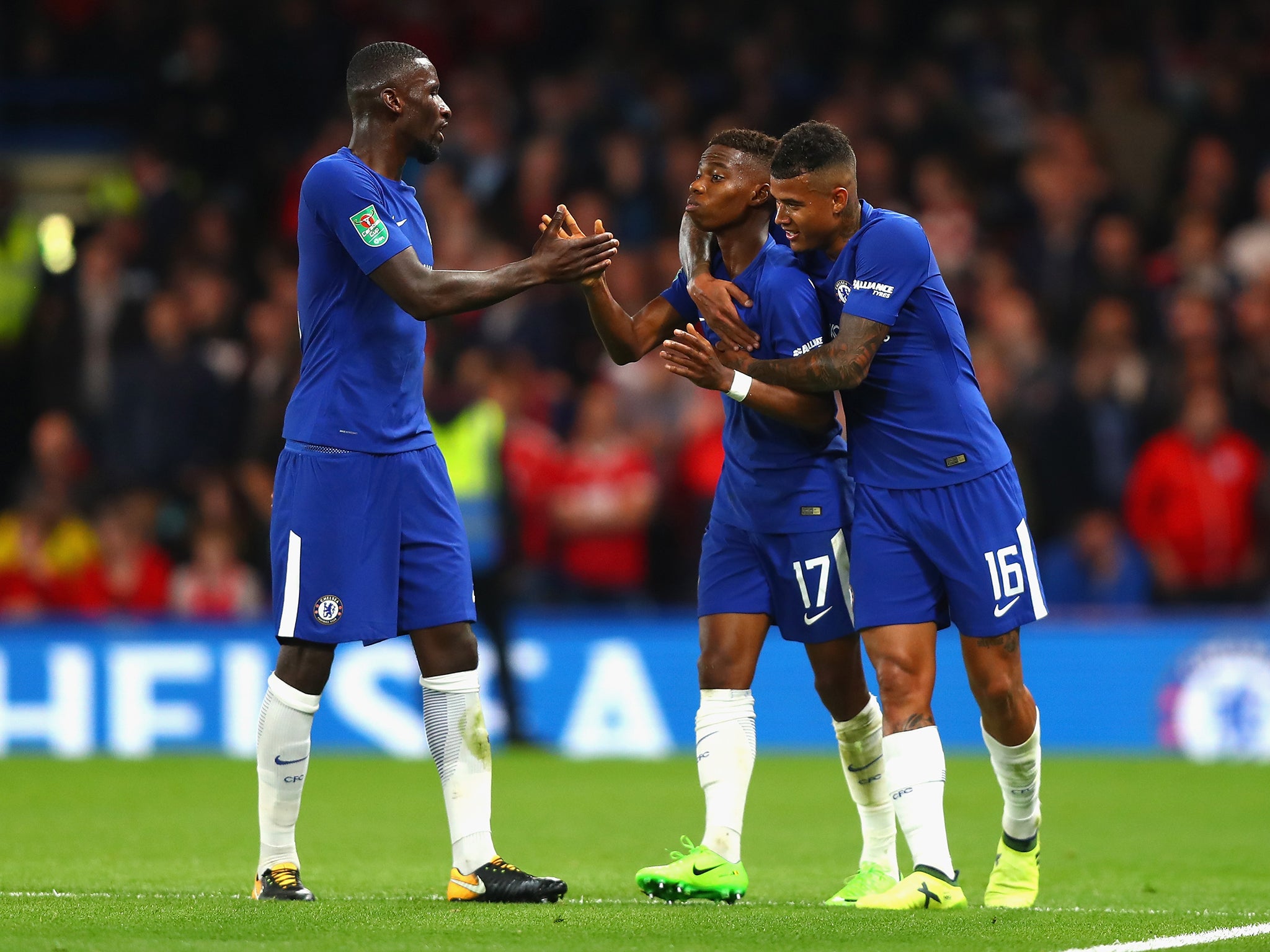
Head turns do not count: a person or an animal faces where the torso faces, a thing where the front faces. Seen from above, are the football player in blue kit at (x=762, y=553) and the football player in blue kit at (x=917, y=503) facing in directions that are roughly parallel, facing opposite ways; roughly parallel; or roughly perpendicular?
roughly parallel

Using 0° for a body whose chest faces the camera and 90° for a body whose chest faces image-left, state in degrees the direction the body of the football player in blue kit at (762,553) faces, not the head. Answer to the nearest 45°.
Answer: approximately 45°

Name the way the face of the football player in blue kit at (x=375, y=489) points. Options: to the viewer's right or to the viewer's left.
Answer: to the viewer's right

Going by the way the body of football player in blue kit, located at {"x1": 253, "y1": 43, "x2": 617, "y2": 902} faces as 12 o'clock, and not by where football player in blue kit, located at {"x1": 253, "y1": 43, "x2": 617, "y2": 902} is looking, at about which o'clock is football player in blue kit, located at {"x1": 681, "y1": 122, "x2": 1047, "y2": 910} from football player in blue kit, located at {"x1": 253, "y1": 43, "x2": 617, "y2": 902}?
football player in blue kit, located at {"x1": 681, "y1": 122, "x2": 1047, "y2": 910} is roughly at 12 o'clock from football player in blue kit, located at {"x1": 253, "y1": 43, "x2": 617, "y2": 902}.

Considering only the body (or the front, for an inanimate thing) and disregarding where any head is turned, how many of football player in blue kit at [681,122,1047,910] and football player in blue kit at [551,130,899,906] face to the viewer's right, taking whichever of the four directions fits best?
0

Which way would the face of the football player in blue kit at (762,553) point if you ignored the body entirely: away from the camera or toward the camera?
toward the camera

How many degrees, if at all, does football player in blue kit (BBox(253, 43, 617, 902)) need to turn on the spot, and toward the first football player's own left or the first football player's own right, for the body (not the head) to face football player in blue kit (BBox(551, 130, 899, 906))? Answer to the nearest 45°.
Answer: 0° — they already face them

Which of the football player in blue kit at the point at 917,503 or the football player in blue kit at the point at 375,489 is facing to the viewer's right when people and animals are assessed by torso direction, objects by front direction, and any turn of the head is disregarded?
the football player in blue kit at the point at 375,489

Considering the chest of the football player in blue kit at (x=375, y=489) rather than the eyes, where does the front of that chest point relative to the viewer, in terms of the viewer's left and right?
facing to the right of the viewer
